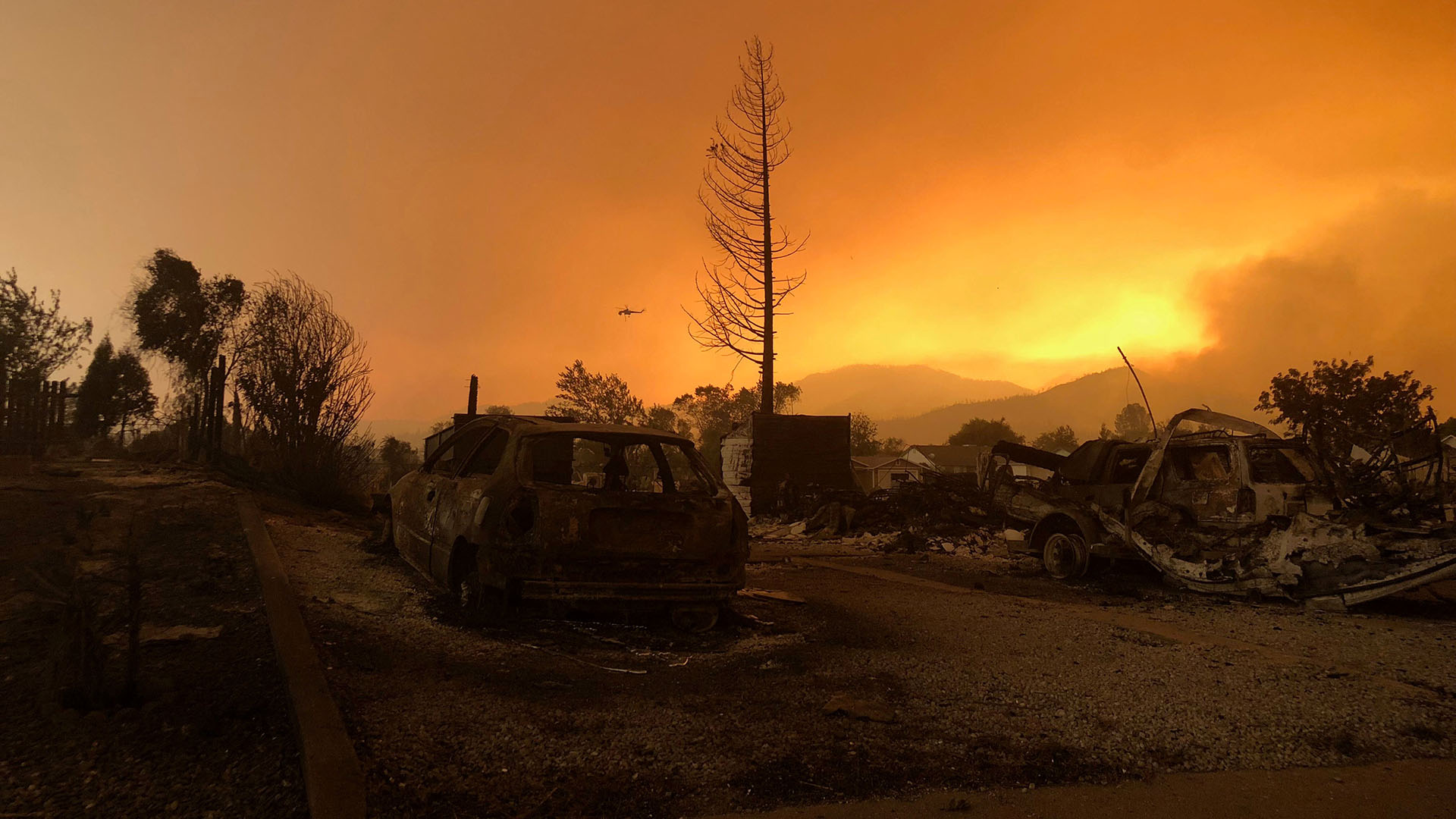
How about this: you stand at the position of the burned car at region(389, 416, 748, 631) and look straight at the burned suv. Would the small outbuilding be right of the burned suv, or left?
left

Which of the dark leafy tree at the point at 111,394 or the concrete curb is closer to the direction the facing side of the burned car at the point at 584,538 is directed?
the dark leafy tree

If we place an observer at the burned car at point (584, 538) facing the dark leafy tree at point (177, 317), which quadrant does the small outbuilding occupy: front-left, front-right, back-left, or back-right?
front-right

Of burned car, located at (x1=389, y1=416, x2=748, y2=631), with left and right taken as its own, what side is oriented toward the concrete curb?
left

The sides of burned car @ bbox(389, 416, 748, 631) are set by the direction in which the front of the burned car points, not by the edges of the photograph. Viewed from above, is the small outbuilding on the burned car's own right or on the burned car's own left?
on the burned car's own right

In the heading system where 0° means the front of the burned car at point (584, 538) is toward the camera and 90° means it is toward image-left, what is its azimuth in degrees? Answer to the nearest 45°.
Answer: approximately 135°

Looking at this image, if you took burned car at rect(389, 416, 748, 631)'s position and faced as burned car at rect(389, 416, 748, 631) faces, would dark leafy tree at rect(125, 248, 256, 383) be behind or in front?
in front

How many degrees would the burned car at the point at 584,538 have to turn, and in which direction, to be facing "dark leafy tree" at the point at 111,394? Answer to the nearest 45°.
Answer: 0° — it already faces it

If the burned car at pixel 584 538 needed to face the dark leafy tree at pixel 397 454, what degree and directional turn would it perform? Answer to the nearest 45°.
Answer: approximately 45° to its right
